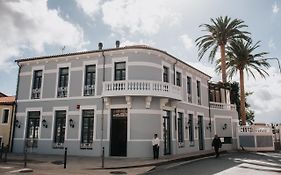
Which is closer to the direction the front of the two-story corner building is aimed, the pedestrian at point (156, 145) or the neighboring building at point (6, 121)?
the pedestrian

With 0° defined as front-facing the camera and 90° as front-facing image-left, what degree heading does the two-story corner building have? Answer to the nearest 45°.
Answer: approximately 0°

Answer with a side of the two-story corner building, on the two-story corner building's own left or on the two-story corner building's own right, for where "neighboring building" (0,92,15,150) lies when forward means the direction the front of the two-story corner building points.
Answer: on the two-story corner building's own right

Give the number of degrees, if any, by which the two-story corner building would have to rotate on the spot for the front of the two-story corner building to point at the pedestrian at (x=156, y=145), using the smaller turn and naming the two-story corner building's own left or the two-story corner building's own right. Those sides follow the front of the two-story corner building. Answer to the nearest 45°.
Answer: approximately 45° to the two-story corner building's own left
